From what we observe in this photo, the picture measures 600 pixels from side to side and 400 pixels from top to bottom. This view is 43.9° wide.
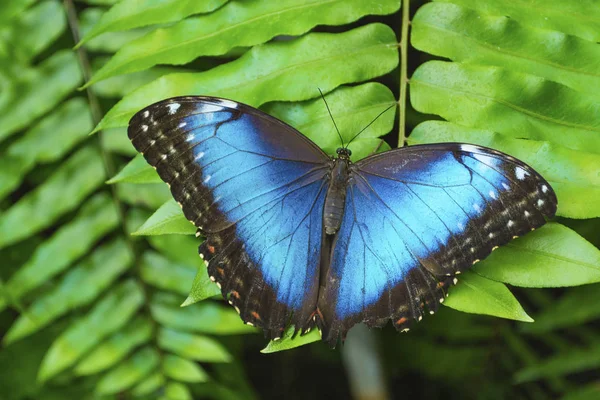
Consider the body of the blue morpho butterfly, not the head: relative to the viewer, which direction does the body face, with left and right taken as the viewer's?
facing away from the viewer
